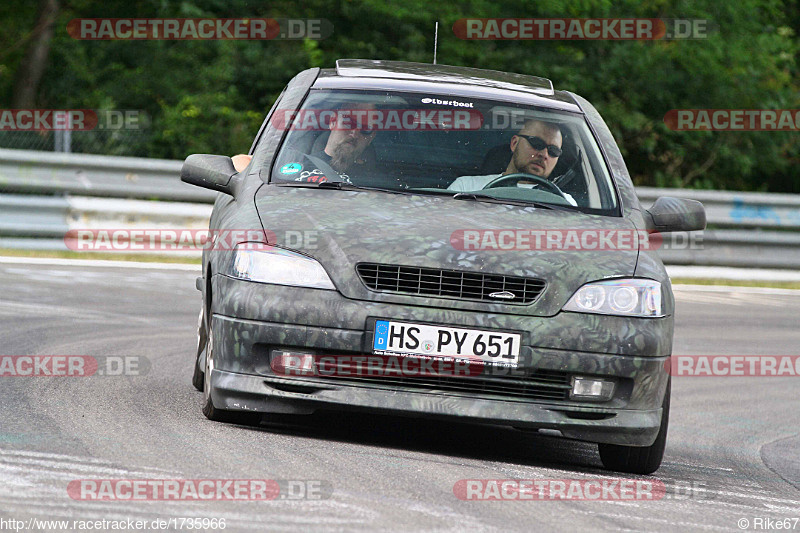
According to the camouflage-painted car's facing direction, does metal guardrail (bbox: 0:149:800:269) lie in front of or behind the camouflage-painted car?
behind

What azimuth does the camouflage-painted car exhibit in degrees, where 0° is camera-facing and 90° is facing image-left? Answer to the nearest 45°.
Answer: approximately 0°

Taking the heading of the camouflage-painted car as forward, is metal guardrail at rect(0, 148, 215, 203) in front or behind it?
behind
